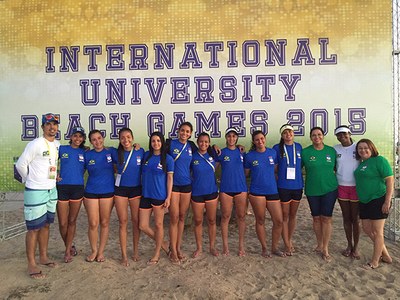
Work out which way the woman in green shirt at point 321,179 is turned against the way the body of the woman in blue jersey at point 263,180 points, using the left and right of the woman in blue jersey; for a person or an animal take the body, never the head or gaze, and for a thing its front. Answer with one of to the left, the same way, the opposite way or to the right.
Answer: the same way

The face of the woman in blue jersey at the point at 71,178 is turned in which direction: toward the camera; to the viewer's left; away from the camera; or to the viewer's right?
toward the camera

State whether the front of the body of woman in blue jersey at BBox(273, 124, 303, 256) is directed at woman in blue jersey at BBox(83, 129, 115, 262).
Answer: no

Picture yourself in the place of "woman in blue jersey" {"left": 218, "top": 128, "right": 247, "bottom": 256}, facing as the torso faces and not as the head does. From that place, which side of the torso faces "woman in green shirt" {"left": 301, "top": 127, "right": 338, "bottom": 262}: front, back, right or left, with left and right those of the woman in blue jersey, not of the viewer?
left

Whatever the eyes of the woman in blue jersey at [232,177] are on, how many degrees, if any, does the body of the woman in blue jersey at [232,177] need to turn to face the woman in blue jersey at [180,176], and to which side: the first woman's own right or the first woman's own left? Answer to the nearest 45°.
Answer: approximately 90° to the first woman's own right

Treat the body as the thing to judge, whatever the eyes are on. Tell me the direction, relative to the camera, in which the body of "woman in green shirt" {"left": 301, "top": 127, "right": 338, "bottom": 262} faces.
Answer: toward the camera

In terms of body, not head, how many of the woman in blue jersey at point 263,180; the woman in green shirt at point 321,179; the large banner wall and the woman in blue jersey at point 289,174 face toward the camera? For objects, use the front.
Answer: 4

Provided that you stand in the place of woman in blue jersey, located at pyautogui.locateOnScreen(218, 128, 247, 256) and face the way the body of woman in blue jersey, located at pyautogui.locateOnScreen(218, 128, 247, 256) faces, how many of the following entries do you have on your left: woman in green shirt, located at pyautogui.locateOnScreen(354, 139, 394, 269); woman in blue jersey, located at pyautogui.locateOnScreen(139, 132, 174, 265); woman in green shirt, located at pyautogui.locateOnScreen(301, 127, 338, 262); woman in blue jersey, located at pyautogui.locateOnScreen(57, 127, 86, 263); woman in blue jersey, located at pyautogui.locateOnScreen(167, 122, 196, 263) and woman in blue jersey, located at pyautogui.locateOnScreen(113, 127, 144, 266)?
2

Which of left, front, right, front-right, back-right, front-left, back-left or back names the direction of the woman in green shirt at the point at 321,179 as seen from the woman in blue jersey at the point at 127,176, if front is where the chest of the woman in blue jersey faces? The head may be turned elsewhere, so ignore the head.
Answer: left

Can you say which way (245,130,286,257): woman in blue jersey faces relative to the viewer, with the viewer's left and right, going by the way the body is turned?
facing the viewer

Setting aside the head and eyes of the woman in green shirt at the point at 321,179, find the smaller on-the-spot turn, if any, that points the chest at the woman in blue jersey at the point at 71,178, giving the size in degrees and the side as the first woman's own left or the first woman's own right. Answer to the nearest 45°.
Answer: approximately 90° to the first woman's own right

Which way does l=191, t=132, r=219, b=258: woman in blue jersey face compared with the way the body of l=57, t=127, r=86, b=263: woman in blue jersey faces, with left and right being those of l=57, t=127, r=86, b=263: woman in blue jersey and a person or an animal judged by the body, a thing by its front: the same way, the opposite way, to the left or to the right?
the same way

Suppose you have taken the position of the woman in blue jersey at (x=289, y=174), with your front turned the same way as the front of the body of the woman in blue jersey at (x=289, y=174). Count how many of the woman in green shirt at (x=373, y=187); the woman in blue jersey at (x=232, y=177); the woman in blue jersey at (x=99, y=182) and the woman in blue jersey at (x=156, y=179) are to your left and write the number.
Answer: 1

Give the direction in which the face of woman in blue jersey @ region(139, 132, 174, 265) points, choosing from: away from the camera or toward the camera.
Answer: toward the camera

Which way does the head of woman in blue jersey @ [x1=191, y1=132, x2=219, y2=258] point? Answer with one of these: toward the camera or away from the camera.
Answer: toward the camera

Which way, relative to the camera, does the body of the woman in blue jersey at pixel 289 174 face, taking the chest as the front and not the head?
toward the camera

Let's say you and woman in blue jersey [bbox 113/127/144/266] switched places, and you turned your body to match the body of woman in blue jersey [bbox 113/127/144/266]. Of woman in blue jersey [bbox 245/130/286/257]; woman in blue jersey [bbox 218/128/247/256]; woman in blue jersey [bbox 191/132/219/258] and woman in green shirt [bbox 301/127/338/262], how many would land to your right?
0
